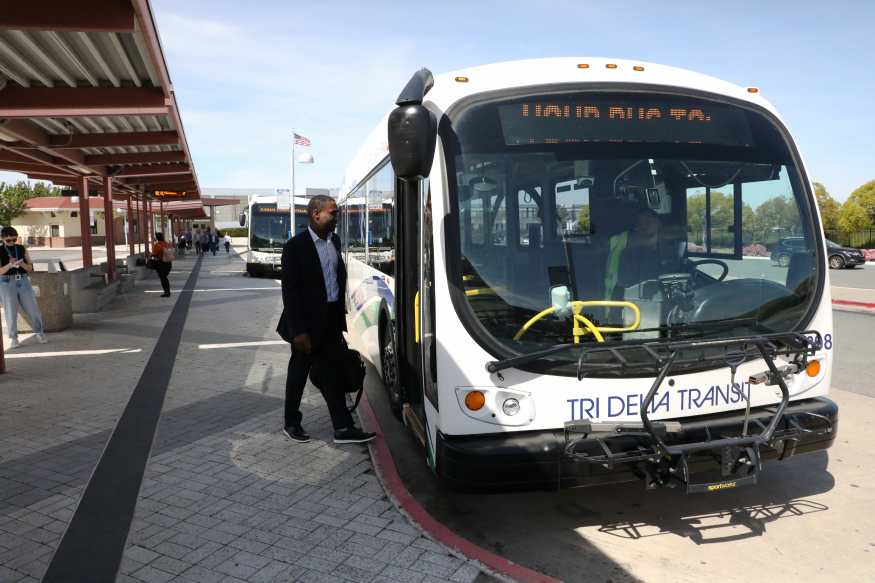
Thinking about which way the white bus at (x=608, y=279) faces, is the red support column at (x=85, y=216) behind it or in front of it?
behind

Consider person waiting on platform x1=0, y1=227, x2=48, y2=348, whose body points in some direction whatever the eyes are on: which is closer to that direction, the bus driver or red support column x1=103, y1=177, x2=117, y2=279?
the bus driver

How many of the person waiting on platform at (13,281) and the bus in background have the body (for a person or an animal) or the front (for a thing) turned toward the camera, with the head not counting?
2

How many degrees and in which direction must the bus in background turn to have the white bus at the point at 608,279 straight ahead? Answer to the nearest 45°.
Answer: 0° — it already faces it

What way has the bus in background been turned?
toward the camera

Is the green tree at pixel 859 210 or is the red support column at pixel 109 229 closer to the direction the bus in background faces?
the red support column

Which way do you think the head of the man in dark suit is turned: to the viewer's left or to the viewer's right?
to the viewer's right

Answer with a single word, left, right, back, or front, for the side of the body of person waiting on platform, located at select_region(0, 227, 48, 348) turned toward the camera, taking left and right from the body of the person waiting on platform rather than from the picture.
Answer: front

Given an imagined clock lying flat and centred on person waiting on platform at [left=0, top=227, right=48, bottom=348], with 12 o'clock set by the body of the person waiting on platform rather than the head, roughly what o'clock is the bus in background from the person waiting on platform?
The bus in background is roughly at 7 o'clock from the person waiting on platform.

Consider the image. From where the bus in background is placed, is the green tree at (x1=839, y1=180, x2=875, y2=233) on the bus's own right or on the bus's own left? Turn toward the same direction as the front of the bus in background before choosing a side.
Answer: on the bus's own left

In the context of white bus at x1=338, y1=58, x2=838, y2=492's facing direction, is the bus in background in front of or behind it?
behind

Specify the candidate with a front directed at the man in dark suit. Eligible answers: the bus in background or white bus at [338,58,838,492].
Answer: the bus in background
